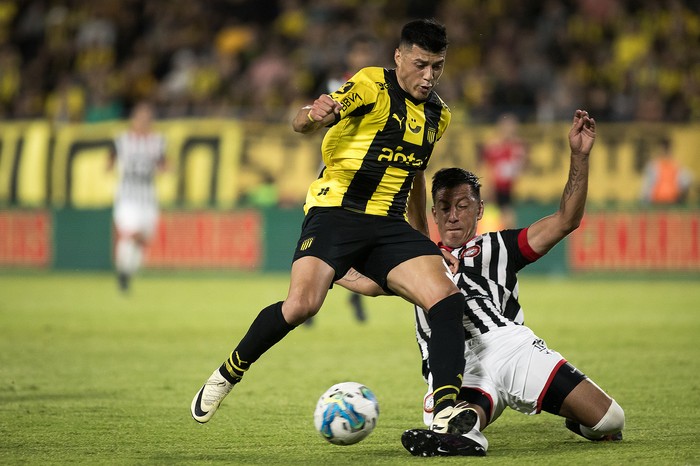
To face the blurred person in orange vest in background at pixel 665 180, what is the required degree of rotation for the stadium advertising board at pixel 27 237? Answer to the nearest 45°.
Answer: approximately 45° to its left

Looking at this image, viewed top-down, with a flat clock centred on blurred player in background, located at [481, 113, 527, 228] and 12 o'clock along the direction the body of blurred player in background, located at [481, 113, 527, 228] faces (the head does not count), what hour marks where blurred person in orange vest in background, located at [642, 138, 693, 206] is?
blurred person in orange vest in background, located at [642, 138, 693, 206] is roughly at 9 o'clock from blurred player in background, located at [481, 113, 527, 228].

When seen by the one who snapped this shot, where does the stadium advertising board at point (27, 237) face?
facing the viewer

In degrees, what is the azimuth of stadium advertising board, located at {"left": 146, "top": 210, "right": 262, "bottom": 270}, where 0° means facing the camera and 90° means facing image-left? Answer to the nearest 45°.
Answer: approximately 0°

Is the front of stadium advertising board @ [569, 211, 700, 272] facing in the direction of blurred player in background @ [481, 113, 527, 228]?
no

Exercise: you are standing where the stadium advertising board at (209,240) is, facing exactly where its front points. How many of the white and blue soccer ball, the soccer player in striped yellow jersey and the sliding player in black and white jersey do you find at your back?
0

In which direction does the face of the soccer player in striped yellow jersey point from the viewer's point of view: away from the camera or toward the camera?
toward the camera

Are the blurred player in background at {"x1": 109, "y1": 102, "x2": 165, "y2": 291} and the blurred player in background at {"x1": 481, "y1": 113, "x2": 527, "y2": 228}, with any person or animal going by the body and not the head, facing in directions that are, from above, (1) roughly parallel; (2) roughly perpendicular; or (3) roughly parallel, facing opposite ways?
roughly parallel

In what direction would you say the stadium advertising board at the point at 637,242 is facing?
toward the camera

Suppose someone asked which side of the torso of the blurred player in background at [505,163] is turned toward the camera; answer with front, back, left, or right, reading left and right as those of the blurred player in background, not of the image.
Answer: front

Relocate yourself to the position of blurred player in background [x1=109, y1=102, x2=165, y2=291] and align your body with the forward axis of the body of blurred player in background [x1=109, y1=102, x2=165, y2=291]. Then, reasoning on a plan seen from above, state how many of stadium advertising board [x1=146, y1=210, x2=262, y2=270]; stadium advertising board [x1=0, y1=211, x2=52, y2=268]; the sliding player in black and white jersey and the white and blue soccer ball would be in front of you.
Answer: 2

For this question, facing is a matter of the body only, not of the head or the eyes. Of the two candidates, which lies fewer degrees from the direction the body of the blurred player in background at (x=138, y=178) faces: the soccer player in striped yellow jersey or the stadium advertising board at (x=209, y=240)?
the soccer player in striped yellow jersey

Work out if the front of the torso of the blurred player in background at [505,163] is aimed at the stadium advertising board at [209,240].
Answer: no

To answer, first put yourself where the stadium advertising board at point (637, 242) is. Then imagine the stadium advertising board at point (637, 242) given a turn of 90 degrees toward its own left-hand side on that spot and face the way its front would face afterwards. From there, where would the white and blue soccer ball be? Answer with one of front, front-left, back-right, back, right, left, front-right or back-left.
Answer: right

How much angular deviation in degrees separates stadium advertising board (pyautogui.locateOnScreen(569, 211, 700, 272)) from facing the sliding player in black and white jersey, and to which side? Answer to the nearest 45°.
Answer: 0° — it already faces them

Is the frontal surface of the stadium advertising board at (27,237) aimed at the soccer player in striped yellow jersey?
yes

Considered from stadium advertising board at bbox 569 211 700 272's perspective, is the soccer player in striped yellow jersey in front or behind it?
in front

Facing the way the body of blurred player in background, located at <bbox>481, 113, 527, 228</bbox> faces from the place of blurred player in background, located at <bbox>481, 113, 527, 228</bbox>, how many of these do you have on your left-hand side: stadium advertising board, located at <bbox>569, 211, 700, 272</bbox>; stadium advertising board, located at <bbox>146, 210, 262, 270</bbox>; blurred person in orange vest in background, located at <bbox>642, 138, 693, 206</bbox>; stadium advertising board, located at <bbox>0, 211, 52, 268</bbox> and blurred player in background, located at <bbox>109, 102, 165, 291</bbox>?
2

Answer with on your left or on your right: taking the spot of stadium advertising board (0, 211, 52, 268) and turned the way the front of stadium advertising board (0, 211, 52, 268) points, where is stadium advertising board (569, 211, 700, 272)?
on your left
